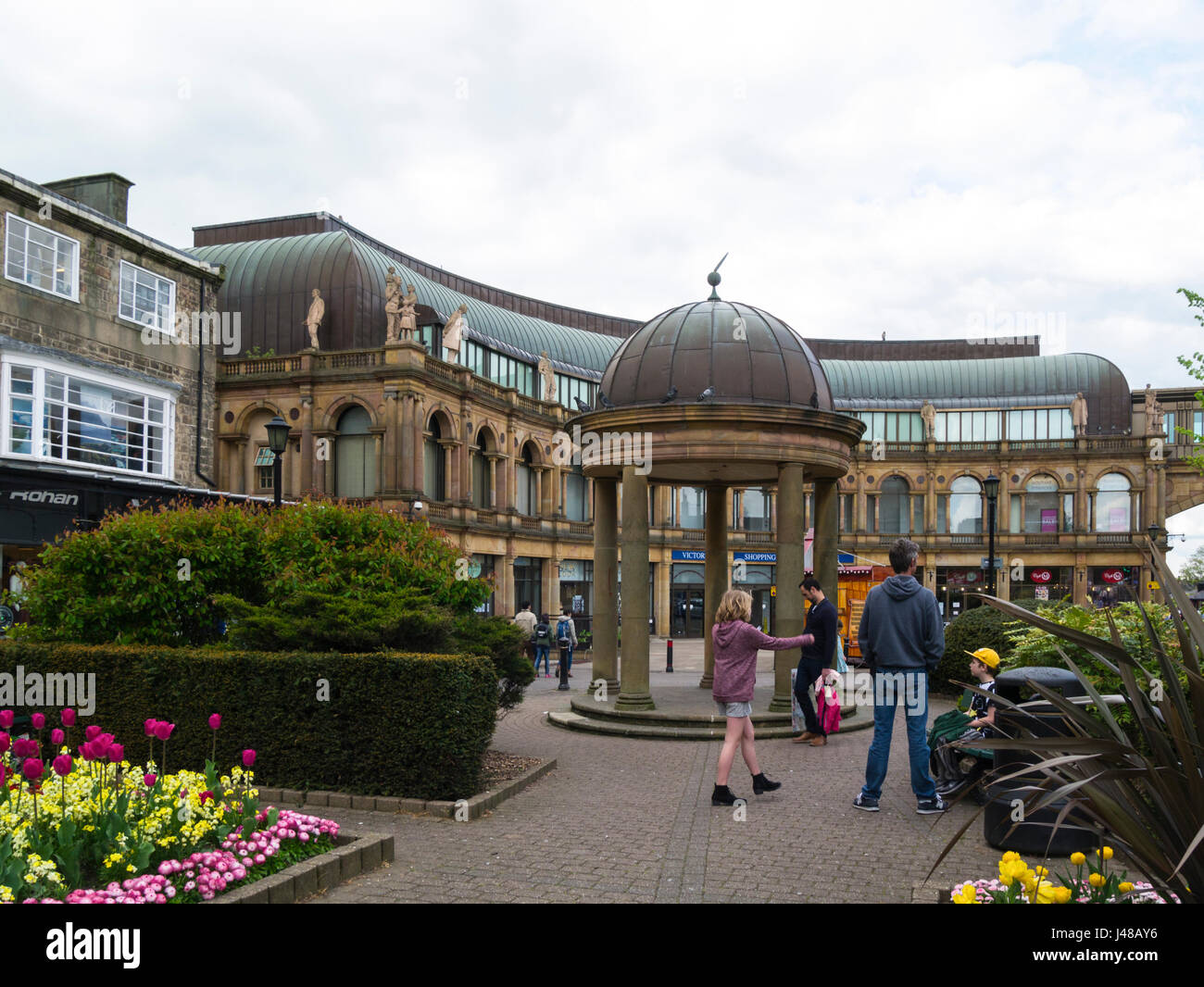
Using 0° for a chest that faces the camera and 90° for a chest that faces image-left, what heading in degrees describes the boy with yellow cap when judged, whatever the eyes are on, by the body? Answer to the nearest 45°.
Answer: approximately 90°

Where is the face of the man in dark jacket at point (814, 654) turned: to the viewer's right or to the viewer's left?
to the viewer's left

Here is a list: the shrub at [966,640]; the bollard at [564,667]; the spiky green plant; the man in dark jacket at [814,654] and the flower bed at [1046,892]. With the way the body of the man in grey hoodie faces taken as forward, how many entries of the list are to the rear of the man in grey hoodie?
2

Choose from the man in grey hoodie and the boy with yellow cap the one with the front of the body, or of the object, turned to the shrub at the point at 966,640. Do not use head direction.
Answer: the man in grey hoodie

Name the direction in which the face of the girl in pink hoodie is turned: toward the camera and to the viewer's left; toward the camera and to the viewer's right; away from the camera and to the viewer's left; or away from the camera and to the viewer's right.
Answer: away from the camera and to the viewer's right

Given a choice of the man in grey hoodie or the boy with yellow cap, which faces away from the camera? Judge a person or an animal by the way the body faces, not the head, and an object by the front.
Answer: the man in grey hoodie

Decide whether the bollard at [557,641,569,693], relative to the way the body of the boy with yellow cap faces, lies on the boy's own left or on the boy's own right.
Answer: on the boy's own right

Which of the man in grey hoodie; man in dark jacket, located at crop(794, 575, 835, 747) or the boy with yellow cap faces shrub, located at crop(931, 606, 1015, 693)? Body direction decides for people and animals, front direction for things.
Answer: the man in grey hoodie

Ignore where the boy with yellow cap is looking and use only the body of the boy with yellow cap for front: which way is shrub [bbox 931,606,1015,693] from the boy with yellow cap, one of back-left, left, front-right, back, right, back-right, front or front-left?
right

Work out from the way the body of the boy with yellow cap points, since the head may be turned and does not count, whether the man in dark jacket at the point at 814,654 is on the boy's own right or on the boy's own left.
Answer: on the boy's own right

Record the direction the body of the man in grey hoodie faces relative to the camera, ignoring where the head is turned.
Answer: away from the camera

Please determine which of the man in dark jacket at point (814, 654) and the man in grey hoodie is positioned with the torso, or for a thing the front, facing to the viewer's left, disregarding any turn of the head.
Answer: the man in dark jacket

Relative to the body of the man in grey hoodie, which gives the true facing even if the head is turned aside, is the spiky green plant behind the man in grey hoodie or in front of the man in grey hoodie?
behind

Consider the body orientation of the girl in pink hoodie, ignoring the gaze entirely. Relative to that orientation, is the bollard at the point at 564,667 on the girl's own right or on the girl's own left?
on the girl's own left

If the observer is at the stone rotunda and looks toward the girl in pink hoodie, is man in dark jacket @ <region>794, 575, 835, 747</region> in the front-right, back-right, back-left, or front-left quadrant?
front-left
